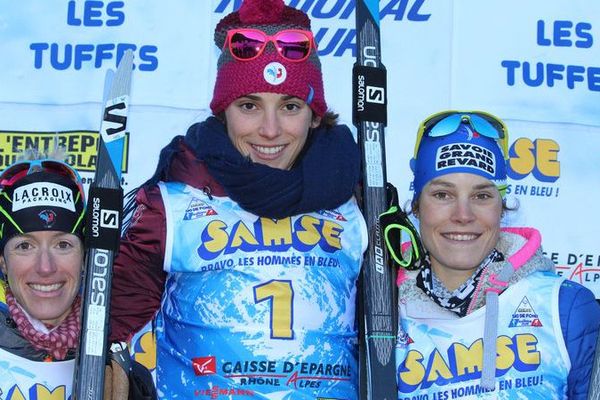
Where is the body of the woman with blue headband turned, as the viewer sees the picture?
toward the camera

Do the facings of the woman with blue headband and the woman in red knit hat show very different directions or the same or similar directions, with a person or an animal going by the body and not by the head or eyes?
same or similar directions

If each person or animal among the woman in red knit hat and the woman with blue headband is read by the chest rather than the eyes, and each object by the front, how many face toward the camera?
2

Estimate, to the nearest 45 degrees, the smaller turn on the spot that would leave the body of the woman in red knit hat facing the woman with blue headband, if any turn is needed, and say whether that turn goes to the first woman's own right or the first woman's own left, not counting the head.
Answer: approximately 90° to the first woman's own left

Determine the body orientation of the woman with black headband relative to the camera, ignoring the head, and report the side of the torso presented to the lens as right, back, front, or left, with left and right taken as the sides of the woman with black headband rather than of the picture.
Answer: front

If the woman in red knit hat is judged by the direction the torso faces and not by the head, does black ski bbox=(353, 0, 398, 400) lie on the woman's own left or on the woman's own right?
on the woman's own left

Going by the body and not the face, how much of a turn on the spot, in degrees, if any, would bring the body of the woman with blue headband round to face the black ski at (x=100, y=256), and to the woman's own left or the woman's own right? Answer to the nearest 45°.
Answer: approximately 90° to the woman's own right

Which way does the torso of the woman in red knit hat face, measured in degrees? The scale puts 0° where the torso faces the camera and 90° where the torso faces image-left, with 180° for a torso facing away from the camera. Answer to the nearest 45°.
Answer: approximately 0°

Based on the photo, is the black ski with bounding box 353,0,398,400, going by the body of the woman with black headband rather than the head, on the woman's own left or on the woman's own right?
on the woman's own left

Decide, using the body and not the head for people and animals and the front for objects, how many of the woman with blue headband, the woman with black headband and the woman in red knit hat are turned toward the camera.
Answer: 3
